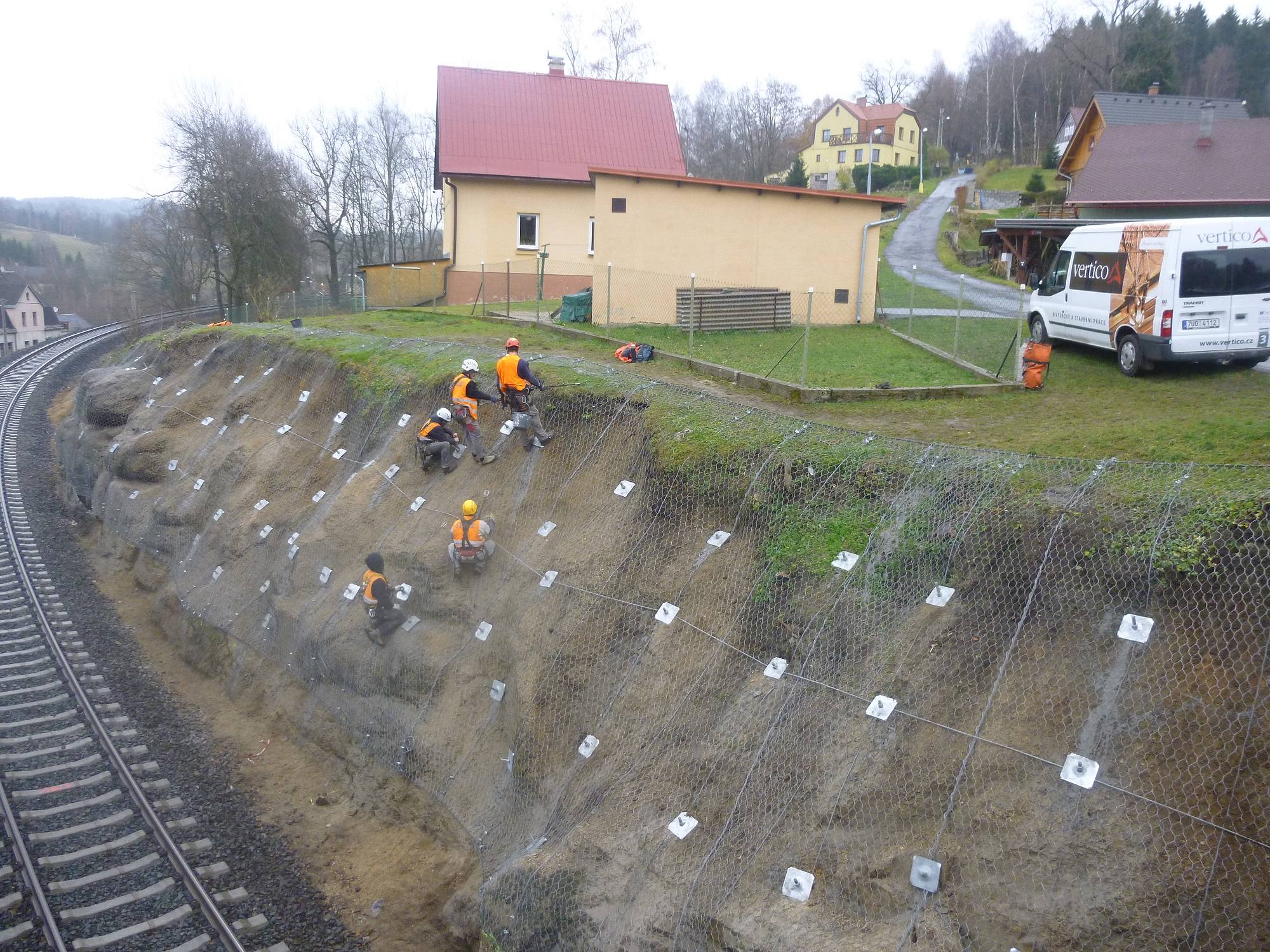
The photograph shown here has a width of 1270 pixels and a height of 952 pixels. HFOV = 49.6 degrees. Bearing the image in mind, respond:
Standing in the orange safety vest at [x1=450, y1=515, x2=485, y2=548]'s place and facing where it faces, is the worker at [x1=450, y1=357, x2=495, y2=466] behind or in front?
in front

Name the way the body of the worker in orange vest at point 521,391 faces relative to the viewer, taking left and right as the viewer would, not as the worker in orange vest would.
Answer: facing away from the viewer and to the right of the viewer

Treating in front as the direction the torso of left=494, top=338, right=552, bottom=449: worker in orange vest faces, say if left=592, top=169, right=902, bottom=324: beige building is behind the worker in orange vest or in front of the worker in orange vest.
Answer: in front

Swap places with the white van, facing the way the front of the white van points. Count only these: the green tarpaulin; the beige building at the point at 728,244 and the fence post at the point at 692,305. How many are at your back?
0

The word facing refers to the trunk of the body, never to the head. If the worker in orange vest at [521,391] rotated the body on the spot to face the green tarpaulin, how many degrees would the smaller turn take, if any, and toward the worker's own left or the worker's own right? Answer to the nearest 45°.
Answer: approximately 45° to the worker's own left

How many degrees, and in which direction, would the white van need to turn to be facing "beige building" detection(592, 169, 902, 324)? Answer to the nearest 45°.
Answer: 0° — it already faces it

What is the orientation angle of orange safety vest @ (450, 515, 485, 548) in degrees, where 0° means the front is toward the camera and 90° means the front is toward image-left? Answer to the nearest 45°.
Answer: approximately 180°

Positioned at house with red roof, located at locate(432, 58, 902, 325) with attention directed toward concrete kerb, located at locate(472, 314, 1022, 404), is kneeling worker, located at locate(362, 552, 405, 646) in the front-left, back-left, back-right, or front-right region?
front-right

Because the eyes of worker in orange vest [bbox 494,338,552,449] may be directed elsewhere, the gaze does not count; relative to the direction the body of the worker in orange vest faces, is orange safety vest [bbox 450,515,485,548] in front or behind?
behind

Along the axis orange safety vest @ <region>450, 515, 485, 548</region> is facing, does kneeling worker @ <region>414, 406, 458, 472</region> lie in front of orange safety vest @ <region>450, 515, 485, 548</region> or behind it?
in front

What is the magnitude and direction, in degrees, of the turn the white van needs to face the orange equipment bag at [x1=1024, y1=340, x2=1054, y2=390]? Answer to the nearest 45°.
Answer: approximately 45° to its left

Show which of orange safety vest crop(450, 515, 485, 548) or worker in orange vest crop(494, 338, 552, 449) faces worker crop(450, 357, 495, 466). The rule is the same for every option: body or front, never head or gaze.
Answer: the orange safety vest

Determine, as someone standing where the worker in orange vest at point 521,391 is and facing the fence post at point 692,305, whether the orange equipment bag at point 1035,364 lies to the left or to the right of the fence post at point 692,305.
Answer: right

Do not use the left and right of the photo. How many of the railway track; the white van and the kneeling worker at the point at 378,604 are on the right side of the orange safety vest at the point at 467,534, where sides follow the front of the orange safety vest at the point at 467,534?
1
